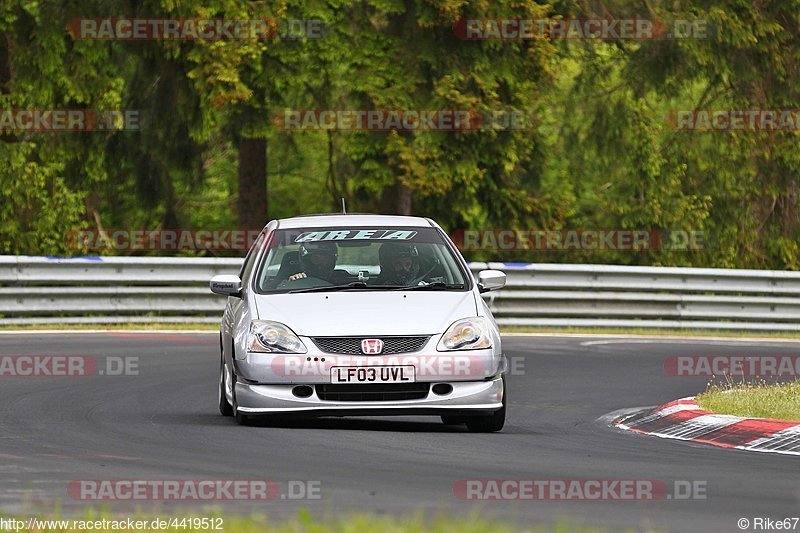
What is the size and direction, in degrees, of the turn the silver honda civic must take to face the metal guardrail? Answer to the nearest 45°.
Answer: approximately 180°

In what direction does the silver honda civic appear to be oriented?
toward the camera
